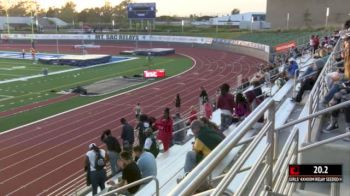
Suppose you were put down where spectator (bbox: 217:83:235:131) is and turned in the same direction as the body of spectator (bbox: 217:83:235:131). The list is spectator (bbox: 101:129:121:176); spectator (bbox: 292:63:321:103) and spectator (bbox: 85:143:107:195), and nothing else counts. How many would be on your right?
1

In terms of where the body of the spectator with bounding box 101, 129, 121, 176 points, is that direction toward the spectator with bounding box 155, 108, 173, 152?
no

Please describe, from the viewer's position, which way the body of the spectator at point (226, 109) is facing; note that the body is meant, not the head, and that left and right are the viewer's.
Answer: facing away from the viewer

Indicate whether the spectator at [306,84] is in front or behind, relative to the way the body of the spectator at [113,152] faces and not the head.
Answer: behind

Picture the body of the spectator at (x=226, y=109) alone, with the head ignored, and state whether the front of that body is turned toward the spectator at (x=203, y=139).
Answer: no

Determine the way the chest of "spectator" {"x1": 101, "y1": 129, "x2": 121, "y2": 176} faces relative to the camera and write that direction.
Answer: to the viewer's left

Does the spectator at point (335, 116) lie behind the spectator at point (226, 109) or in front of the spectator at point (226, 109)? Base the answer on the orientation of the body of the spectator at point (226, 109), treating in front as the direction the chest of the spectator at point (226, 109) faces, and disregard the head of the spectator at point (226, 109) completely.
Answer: behind

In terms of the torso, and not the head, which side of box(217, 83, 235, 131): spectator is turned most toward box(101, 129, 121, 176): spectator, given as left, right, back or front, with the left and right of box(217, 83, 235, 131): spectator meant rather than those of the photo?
left

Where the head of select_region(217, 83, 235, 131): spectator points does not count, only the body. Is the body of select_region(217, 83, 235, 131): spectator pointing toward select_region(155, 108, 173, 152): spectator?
no
